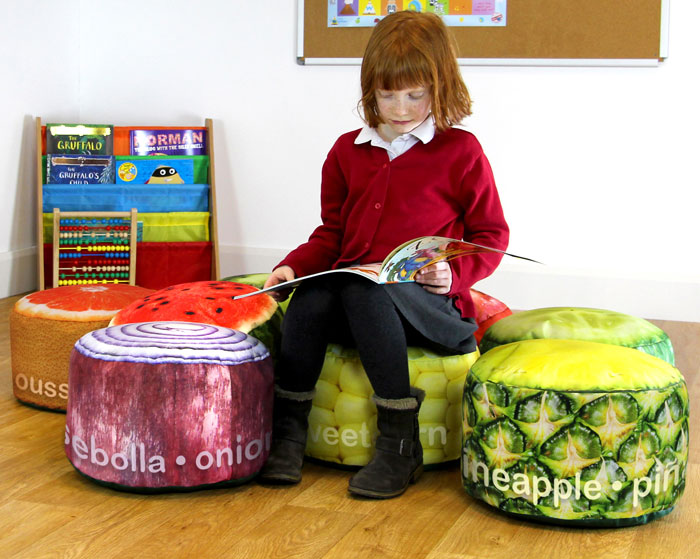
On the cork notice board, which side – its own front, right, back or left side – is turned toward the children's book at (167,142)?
right

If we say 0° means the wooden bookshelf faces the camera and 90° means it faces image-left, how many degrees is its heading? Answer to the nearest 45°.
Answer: approximately 0°

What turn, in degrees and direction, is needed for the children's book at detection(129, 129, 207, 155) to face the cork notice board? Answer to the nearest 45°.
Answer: approximately 45° to its left

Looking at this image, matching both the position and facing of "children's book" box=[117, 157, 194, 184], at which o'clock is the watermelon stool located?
The watermelon stool is roughly at 12 o'clock from the children's book.

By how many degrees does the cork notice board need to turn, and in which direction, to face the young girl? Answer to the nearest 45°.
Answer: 0° — it already faces them
